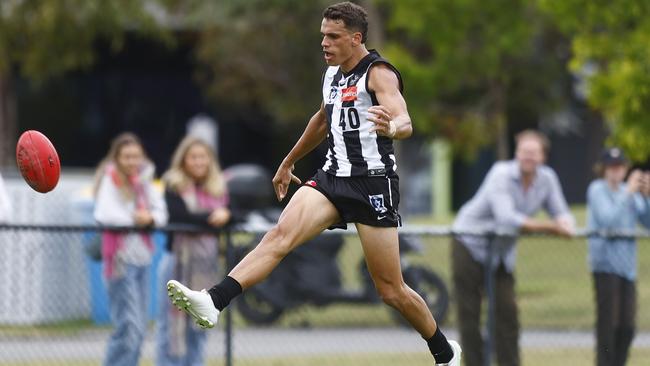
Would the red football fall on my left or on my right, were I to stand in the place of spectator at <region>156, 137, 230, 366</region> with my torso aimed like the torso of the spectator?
on my right
